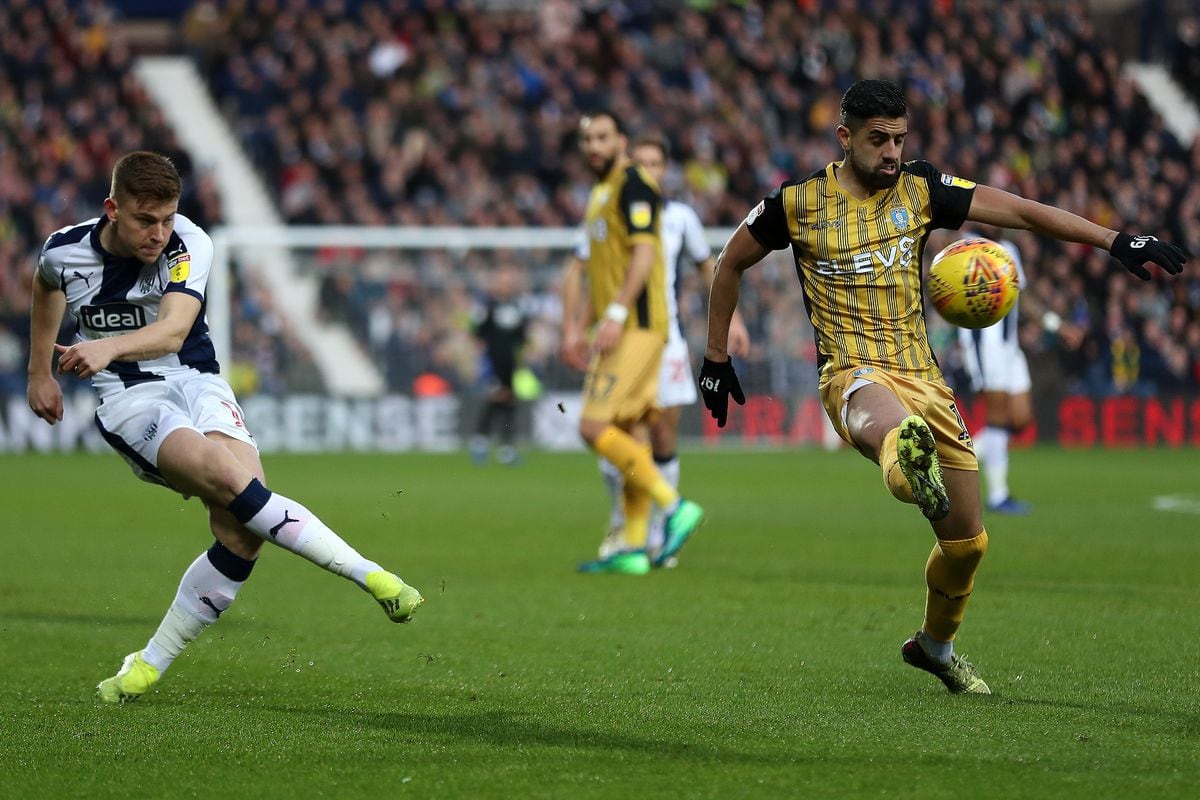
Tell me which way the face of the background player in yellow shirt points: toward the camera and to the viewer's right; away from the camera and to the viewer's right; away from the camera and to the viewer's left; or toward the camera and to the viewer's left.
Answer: toward the camera and to the viewer's left

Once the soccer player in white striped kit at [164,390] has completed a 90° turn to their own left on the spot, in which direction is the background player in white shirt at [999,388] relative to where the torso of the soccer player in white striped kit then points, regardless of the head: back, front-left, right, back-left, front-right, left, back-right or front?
front-left

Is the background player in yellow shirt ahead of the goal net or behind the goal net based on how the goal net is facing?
ahead

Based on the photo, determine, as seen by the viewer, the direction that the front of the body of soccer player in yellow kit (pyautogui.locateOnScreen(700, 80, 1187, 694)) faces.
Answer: toward the camera

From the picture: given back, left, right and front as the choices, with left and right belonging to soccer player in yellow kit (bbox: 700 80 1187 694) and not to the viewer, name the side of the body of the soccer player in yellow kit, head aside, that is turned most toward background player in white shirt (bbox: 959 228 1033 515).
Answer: back

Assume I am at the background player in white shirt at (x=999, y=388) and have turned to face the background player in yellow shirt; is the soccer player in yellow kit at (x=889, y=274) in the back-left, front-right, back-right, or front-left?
front-left

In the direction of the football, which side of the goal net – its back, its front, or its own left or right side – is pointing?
front

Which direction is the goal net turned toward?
toward the camera

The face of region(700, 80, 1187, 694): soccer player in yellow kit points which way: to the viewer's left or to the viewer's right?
to the viewer's right

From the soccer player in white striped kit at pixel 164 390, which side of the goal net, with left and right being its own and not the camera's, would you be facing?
front

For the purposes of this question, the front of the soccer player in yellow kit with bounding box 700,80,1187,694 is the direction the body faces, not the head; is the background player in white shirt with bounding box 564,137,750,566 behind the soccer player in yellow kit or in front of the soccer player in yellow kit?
behind

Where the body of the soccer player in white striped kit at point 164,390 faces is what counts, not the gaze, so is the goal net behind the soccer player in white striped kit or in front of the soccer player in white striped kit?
behind

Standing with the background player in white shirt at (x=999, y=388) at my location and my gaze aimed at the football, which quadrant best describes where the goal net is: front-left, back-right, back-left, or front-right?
back-right
